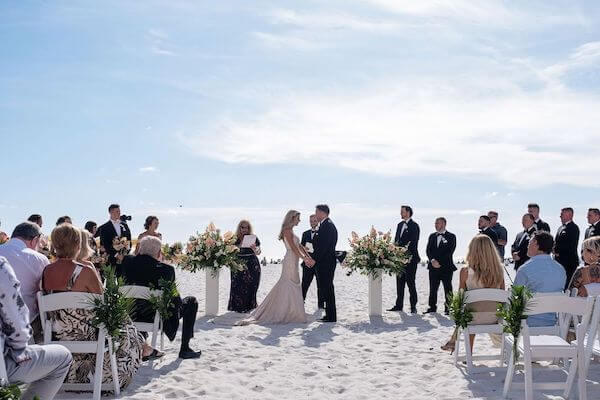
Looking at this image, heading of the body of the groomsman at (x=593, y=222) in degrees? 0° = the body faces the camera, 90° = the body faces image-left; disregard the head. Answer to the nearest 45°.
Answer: approximately 45°

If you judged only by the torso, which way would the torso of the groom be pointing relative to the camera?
to the viewer's left

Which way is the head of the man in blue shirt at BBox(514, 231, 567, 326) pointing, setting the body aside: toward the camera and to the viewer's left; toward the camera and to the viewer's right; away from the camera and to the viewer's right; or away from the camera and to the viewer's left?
away from the camera and to the viewer's left

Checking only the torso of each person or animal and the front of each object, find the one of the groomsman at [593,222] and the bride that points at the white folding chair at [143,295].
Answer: the groomsman

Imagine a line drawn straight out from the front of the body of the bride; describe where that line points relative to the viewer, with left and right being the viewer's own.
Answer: facing to the right of the viewer

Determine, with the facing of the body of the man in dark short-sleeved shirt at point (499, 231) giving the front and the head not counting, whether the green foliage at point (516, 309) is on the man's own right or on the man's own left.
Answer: on the man's own left

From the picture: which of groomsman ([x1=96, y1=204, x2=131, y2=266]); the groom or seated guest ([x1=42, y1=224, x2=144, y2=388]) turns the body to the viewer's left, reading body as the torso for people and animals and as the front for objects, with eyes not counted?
the groom

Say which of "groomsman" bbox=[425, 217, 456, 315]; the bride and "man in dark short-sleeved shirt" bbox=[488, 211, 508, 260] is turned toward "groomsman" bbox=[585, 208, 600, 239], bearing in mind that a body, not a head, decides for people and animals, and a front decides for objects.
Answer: the bride

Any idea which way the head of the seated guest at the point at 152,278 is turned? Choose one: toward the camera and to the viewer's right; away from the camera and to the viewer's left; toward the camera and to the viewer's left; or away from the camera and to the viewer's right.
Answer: away from the camera and to the viewer's right

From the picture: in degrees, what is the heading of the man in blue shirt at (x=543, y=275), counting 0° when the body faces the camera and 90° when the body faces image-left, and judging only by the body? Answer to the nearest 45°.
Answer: approximately 135°

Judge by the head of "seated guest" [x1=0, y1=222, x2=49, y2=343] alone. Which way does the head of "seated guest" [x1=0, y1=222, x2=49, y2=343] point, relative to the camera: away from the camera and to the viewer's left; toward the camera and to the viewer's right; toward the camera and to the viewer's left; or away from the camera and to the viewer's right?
away from the camera and to the viewer's right
